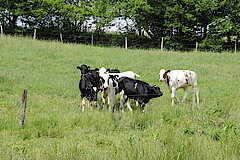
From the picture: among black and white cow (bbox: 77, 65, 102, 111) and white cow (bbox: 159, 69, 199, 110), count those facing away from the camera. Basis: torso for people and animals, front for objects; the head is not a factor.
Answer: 0

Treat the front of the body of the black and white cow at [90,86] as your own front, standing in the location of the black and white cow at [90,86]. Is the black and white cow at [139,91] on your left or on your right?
on your left

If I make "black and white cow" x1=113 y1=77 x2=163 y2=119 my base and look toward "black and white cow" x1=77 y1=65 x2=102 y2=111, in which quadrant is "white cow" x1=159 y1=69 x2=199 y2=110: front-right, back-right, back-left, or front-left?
back-right

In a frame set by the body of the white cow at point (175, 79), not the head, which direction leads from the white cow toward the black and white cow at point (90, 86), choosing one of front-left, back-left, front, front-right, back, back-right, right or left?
front-left

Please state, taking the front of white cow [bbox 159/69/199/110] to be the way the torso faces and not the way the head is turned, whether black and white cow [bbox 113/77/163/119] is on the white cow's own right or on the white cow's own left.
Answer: on the white cow's own left

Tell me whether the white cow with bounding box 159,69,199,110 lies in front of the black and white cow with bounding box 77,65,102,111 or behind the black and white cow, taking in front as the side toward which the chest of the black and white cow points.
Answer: behind

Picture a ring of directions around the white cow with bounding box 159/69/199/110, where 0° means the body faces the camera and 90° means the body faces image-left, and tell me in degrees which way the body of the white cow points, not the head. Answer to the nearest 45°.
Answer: approximately 90°
